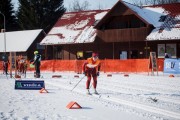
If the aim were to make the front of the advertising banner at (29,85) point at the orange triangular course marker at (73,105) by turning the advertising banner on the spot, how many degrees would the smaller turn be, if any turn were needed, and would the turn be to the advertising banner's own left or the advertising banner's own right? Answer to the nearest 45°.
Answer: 0° — it already faces it

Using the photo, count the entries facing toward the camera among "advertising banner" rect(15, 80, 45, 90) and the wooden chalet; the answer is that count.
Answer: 2

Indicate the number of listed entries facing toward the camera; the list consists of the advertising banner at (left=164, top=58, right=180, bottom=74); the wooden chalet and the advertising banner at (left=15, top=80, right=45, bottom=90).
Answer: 3

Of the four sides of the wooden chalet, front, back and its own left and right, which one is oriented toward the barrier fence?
front

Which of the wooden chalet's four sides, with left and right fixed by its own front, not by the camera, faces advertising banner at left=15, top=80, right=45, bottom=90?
front

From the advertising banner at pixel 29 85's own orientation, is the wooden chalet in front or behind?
behind

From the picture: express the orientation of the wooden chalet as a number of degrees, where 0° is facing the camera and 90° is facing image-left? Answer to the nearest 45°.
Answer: approximately 0°

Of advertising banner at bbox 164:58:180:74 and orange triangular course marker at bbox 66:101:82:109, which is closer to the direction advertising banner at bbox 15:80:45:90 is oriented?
the orange triangular course marker

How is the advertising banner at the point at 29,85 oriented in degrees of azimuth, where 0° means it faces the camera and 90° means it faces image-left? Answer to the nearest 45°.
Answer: approximately 0°

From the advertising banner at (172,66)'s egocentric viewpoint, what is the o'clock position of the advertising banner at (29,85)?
the advertising banner at (29,85) is roughly at 1 o'clock from the advertising banner at (172,66).
